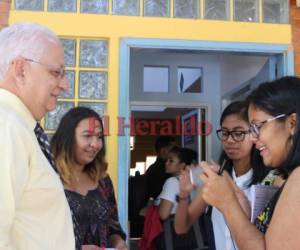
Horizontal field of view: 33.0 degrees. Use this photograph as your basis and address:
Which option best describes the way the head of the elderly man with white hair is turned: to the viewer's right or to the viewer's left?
to the viewer's right

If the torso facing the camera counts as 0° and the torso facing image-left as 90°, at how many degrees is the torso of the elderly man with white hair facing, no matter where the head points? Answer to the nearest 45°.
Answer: approximately 270°

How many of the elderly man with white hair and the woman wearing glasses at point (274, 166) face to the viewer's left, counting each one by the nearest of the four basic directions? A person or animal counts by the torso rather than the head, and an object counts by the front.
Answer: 1

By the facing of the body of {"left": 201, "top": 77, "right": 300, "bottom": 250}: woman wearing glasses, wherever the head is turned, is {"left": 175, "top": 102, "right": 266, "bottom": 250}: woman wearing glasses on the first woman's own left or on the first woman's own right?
on the first woman's own right

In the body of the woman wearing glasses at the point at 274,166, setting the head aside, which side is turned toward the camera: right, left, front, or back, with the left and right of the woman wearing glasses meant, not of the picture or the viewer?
left

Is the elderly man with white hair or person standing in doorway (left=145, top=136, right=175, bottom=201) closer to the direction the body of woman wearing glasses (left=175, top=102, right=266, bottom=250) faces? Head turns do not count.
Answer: the elderly man with white hair

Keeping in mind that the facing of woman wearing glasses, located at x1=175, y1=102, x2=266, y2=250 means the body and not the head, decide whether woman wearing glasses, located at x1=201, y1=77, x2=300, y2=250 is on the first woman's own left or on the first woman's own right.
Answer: on the first woman's own left

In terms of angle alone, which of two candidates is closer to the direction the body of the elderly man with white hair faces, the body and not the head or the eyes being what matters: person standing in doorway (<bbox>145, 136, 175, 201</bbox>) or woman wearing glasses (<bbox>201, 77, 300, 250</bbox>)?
the woman wearing glasses

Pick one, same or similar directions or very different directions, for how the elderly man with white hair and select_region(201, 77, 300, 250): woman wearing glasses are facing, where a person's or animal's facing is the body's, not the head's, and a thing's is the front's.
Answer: very different directions
